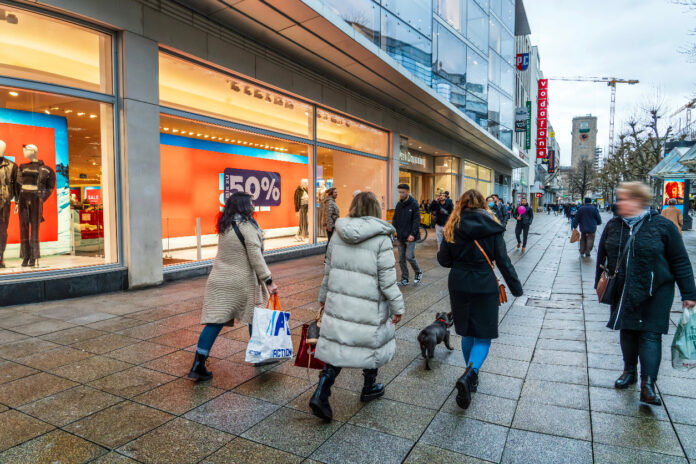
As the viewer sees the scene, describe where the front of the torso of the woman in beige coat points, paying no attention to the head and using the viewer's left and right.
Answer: facing away from the viewer and to the right of the viewer

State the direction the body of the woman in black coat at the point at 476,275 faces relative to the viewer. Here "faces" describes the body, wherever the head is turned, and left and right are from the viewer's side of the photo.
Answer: facing away from the viewer

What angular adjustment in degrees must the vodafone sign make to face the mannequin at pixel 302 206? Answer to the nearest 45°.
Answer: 0° — it already faces it

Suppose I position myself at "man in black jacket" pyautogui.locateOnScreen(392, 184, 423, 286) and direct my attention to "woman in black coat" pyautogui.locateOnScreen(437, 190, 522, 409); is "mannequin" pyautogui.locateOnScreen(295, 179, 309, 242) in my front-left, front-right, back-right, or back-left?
back-right

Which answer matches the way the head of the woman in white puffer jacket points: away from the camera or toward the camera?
away from the camera

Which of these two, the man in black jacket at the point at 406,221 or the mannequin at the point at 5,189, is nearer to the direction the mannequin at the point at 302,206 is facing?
the man in black jacket

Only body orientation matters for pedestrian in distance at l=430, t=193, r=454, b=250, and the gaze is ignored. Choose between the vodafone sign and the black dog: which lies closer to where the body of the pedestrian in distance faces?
the black dog

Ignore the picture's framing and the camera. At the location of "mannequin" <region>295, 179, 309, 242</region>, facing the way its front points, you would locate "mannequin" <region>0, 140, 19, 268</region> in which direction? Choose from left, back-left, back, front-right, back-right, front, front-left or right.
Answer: right

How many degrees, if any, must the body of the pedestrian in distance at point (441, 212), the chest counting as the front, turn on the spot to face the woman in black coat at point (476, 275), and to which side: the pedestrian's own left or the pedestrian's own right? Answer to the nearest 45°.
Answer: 0° — they already face them

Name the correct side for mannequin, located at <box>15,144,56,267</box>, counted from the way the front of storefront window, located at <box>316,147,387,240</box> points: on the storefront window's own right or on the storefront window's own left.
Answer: on the storefront window's own right

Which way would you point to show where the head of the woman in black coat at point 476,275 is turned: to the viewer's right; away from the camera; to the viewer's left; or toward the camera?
away from the camera

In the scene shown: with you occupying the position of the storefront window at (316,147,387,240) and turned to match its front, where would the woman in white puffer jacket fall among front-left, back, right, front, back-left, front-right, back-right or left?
front-right
